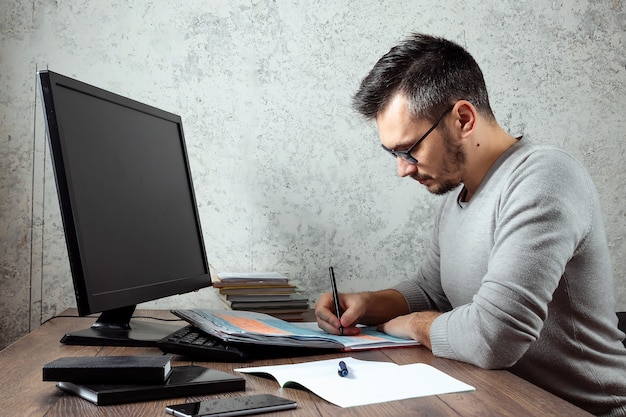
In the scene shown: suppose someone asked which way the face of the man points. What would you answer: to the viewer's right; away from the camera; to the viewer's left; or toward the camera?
to the viewer's left

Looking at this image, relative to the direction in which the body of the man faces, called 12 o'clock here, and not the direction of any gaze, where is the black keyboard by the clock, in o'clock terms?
The black keyboard is roughly at 11 o'clock from the man.

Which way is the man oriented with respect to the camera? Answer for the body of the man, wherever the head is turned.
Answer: to the viewer's left

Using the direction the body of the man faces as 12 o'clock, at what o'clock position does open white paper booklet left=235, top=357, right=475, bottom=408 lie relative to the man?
The open white paper booklet is roughly at 10 o'clock from the man.
